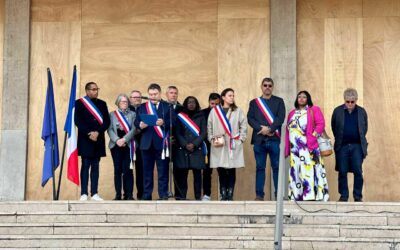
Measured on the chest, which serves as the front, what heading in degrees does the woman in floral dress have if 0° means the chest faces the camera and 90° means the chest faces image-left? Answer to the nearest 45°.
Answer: approximately 45°

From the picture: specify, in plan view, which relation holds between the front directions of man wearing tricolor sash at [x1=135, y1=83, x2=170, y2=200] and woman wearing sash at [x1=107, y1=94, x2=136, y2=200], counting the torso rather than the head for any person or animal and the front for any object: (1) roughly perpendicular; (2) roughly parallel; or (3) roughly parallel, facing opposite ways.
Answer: roughly parallel

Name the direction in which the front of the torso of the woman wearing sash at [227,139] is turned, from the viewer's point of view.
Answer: toward the camera

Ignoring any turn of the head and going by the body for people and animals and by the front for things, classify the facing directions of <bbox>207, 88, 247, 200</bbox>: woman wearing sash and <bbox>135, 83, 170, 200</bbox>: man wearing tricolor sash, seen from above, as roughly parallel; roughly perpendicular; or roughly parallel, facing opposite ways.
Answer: roughly parallel

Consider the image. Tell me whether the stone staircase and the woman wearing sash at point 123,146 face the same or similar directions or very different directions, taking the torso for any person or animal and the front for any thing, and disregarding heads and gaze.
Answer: same or similar directions

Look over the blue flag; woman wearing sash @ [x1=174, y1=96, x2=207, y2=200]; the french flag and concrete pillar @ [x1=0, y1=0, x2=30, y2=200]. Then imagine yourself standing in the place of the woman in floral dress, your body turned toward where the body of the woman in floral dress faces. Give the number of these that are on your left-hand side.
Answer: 0

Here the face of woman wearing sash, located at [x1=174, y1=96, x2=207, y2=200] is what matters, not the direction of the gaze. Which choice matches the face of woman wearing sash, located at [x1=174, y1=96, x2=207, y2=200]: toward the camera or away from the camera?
toward the camera

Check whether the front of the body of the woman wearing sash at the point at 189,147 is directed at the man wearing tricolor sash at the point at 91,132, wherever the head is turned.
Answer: no

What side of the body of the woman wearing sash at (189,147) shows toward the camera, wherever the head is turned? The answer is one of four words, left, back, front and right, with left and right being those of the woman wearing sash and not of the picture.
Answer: front

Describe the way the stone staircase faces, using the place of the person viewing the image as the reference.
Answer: facing the viewer

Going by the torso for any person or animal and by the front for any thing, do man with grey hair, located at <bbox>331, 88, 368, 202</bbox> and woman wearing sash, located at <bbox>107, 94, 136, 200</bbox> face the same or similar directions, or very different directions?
same or similar directions

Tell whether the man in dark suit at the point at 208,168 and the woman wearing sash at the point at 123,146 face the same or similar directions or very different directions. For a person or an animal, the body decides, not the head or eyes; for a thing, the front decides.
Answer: same or similar directions

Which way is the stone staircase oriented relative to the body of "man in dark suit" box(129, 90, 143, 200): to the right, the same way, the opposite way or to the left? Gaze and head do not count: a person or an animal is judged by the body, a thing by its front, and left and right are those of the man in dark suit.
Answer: the same way

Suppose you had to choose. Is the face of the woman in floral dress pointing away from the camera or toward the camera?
toward the camera
